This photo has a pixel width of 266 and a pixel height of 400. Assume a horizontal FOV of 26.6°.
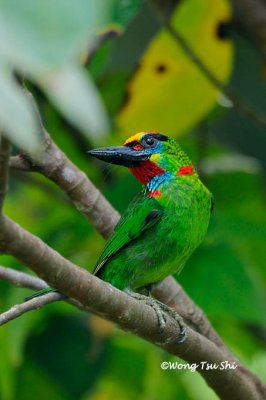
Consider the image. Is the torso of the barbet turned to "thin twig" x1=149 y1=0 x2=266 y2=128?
no

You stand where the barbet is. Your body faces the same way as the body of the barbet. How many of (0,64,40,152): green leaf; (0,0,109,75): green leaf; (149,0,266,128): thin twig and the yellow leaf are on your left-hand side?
2
